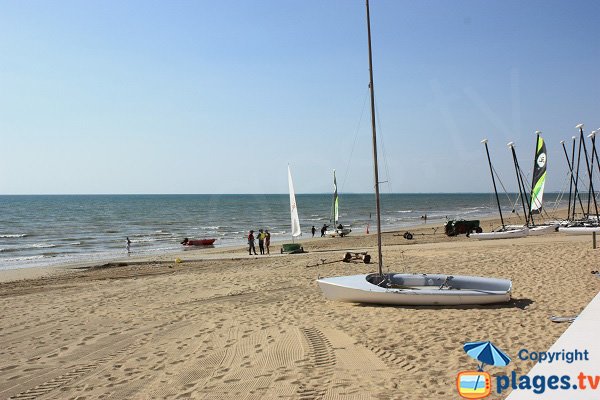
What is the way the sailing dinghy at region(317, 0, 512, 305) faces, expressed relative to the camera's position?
facing to the left of the viewer

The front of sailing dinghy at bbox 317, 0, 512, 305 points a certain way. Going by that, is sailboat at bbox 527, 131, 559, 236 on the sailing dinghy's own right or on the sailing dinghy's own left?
on the sailing dinghy's own right
